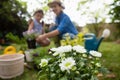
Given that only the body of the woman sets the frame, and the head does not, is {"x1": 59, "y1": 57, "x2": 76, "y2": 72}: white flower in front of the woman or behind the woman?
in front

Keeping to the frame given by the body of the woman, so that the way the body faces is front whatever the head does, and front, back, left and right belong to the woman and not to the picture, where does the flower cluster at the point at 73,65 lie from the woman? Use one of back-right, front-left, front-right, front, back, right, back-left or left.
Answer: front-left

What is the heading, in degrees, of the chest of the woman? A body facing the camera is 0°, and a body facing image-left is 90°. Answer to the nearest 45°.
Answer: approximately 45°

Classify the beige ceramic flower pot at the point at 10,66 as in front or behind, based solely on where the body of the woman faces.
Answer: in front

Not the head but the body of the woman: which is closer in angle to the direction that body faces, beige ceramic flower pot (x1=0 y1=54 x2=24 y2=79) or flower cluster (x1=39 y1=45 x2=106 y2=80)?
the beige ceramic flower pot

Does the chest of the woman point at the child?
no

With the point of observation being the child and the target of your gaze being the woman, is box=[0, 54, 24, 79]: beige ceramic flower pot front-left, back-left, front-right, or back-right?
front-right
